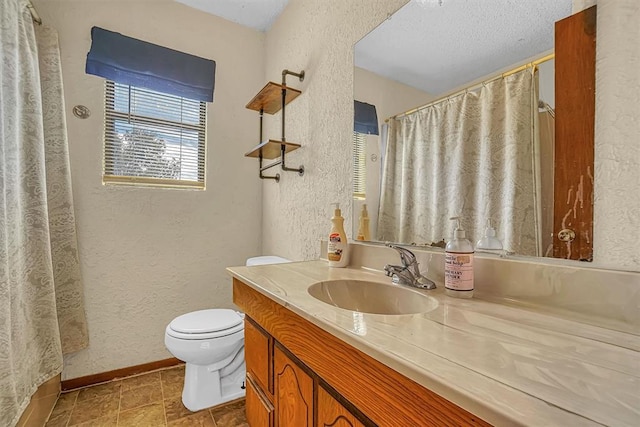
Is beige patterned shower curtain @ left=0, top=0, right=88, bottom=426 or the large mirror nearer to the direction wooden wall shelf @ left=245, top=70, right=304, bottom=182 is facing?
the beige patterned shower curtain

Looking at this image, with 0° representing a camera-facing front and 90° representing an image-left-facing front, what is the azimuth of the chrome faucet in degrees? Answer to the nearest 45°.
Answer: approximately 45°

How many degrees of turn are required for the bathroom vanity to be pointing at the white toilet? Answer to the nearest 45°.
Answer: approximately 90° to its right

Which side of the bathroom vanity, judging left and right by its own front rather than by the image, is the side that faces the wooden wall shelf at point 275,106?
right

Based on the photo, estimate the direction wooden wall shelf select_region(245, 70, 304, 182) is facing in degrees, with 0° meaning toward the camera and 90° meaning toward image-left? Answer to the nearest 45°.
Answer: approximately 45°

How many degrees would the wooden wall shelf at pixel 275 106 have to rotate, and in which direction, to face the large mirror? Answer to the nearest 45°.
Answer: approximately 90° to its left

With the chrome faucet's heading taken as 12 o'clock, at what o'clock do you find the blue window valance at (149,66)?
The blue window valance is roughly at 2 o'clock from the chrome faucet.

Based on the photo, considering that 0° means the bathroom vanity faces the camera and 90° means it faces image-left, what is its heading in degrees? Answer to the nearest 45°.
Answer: approximately 45°
